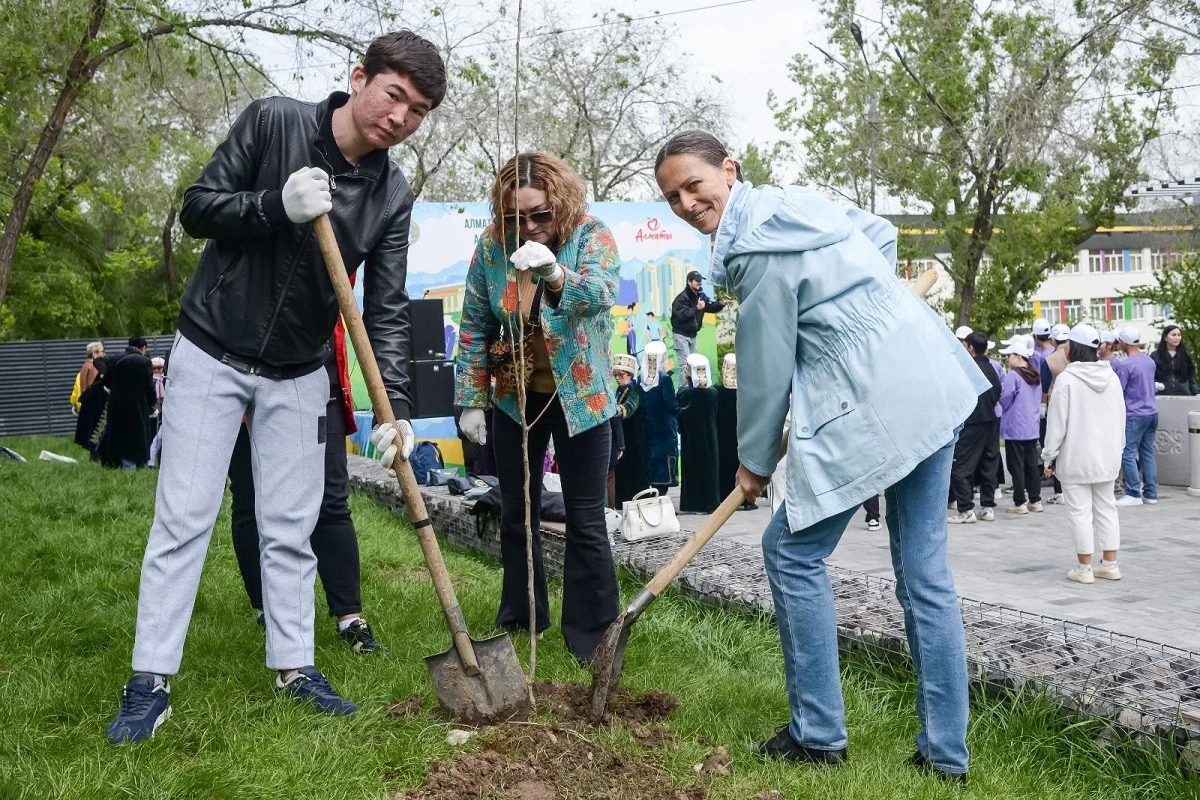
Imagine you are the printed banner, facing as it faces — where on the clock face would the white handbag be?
The white handbag is roughly at 12 o'clock from the printed banner.

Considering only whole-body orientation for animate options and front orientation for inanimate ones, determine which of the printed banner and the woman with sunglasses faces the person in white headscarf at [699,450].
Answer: the printed banner

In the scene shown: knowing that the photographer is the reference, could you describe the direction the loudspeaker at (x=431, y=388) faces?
facing the viewer

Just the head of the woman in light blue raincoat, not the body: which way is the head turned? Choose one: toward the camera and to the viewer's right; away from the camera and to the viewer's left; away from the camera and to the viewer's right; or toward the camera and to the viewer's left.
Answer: toward the camera and to the viewer's left

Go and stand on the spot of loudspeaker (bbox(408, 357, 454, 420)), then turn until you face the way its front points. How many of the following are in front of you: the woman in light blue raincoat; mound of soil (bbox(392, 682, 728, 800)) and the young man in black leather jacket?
3

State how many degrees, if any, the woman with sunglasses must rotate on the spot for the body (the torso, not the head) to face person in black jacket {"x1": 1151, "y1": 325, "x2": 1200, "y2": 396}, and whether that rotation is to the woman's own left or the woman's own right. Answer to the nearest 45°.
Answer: approximately 135° to the woman's own left

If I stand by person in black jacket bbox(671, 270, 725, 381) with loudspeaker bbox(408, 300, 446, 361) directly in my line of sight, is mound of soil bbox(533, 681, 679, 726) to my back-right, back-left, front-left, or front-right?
front-left

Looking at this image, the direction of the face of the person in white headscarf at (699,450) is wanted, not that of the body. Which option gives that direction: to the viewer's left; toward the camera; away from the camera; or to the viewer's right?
toward the camera

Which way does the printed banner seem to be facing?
toward the camera

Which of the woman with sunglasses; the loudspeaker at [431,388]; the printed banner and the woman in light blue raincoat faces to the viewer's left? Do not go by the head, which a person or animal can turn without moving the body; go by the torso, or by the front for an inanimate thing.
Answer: the woman in light blue raincoat

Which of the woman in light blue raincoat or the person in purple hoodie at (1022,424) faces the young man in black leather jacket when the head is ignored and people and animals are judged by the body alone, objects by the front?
the woman in light blue raincoat
